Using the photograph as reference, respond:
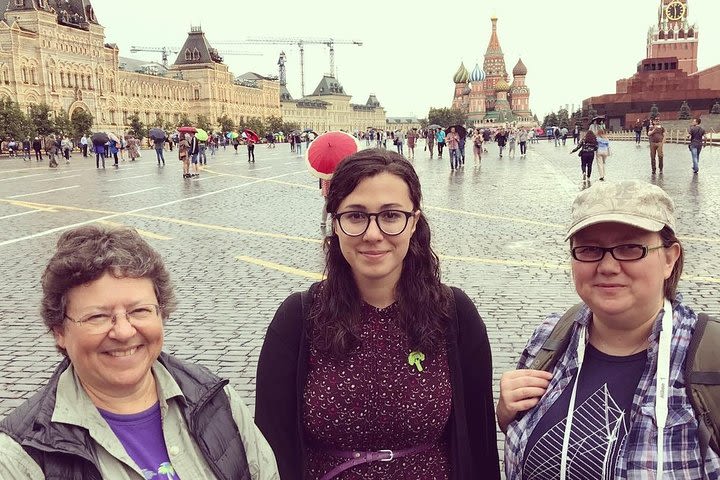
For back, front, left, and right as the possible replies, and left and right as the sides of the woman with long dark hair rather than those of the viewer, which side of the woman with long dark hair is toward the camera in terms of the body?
front

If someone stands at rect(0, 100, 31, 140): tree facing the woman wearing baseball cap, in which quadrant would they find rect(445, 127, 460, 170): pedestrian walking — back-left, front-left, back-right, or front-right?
front-left

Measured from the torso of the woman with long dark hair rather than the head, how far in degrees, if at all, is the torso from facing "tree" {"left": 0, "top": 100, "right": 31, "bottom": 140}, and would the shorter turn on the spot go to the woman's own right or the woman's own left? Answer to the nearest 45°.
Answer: approximately 135° to the woman's own right

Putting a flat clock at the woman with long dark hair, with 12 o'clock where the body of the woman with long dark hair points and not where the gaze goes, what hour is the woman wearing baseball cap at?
The woman wearing baseball cap is roughly at 10 o'clock from the woman with long dark hair.

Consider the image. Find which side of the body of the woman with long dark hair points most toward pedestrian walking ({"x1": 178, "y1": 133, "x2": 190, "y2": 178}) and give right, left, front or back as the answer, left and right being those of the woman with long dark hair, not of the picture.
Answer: back
